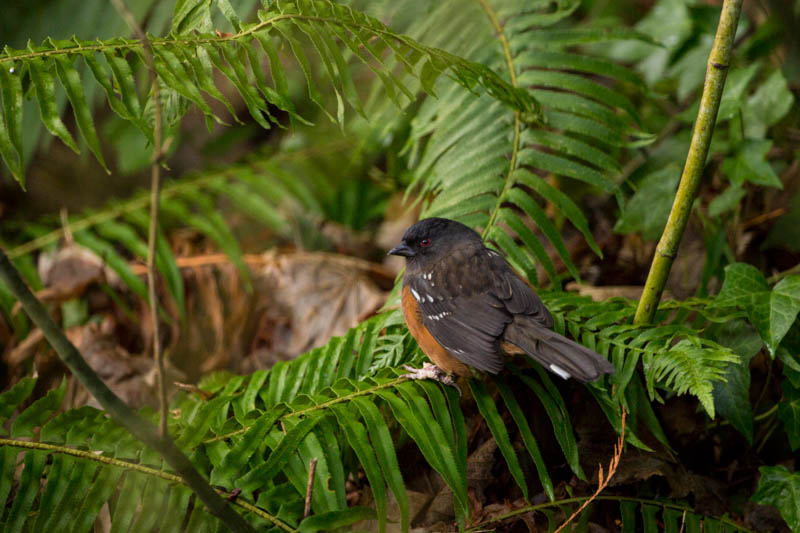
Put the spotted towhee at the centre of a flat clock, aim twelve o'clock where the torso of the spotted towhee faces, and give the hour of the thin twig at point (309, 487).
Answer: The thin twig is roughly at 10 o'clock from the spotted towhee.

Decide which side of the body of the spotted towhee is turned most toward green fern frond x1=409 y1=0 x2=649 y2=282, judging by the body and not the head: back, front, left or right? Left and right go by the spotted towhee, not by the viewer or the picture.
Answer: right

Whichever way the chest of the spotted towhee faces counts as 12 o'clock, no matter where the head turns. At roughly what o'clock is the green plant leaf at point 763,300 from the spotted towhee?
The green plant leaf is roughly at 6 o'clock from the spotted towhee.

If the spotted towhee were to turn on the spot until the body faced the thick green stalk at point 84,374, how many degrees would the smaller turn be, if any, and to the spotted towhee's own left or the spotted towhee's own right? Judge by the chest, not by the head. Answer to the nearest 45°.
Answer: approximately 45° to the spotted towhee's own left

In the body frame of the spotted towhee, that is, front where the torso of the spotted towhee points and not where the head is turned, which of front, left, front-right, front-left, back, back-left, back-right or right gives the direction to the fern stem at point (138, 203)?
front-right

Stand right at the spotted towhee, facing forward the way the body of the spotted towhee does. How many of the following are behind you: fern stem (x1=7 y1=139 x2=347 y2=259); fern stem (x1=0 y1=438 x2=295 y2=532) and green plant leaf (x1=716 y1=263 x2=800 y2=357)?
1

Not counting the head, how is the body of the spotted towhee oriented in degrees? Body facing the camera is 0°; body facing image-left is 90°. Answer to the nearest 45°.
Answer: approximately 90°
